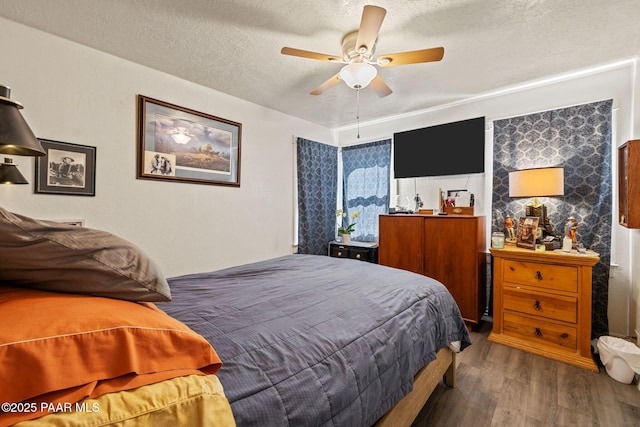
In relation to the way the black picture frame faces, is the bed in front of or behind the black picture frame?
in front

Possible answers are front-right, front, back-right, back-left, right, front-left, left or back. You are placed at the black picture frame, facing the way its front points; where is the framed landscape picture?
front-left

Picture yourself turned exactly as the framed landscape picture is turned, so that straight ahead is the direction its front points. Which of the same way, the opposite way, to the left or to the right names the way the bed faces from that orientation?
to the left

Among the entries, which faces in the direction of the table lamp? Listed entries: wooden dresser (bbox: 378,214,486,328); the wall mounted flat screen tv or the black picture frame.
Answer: the black picture frame

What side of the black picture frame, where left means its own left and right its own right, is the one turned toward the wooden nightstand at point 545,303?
front

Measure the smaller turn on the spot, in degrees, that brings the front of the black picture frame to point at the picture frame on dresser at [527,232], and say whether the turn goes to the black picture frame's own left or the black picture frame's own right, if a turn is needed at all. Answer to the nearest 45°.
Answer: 0° — it already faces it

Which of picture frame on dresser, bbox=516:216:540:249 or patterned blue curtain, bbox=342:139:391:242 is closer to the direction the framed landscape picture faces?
the picture frame on dresser

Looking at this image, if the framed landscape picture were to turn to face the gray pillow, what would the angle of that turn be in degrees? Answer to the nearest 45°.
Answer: approximately 45° to its right

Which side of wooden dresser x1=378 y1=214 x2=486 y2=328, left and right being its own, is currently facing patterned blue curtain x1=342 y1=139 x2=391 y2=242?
right

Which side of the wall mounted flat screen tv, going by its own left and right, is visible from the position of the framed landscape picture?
front

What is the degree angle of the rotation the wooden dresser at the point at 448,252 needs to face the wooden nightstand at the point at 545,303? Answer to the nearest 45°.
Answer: approximately 135° to its left

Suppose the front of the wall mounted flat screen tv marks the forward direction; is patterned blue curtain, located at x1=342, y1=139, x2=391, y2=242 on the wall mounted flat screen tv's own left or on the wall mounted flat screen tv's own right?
on the wall mounted flat screen tv's own right

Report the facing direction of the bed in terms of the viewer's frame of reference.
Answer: facing away from the viewer and to the right of the viewer

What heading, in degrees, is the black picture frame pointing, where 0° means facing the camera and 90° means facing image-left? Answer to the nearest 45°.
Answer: approximately 315°
